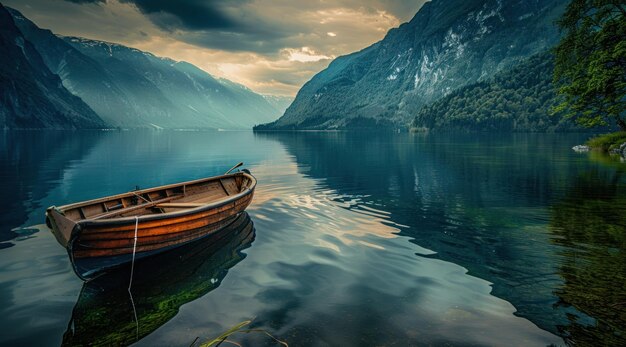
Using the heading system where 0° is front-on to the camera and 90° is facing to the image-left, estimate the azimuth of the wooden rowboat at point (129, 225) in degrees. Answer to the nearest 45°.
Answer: approximately 225°

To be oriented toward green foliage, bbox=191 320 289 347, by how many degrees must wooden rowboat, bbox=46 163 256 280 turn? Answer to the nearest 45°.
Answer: approximately 135° to its right
